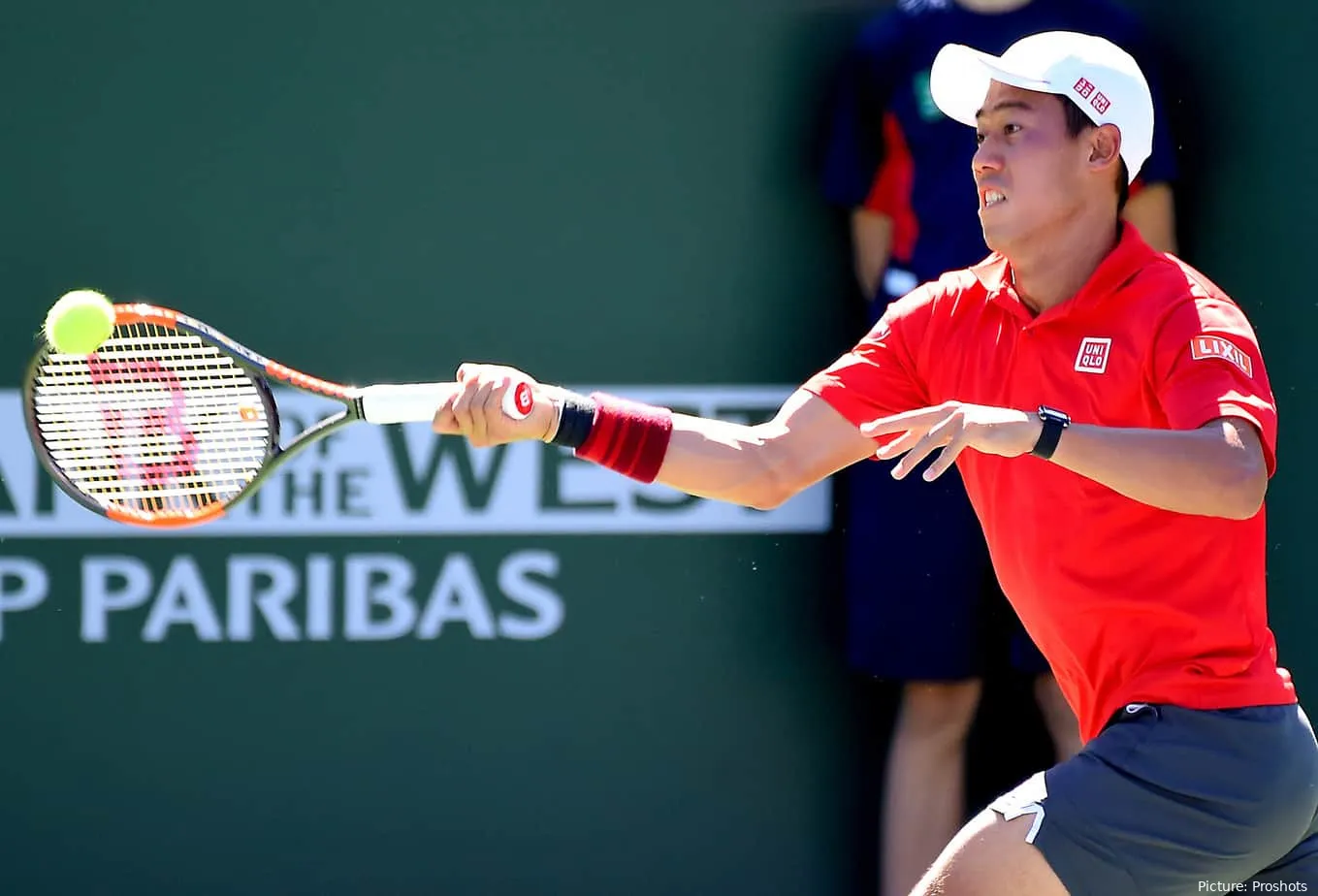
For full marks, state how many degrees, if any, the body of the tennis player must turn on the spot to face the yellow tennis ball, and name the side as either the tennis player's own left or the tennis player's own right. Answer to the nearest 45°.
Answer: approximately 45° to the tennis player's own right

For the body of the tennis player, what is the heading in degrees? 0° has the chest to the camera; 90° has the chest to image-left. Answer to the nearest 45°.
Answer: approximately 45°

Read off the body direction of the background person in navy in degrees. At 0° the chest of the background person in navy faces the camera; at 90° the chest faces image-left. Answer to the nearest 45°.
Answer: approximately 0°

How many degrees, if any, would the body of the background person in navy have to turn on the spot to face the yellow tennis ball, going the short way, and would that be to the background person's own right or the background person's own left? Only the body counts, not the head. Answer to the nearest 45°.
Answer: approximately 45° to the background person's own right
